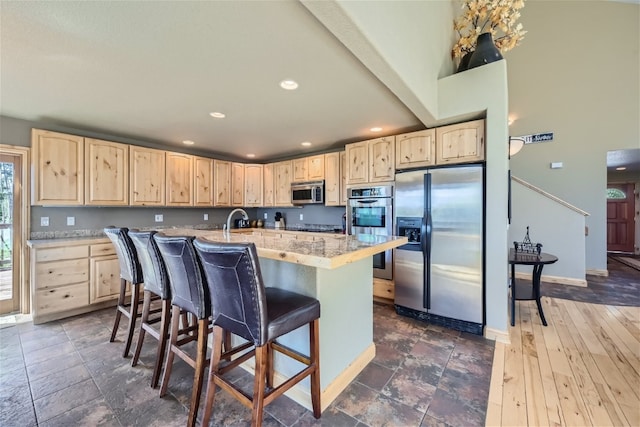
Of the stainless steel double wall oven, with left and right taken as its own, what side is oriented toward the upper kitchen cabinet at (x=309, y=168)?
right

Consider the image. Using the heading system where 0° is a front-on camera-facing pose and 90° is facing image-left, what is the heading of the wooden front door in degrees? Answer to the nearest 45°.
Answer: approximately 0°

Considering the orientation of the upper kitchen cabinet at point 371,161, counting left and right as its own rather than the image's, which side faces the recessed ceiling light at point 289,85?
front

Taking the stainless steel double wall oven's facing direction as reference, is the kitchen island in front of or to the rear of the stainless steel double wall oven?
in front

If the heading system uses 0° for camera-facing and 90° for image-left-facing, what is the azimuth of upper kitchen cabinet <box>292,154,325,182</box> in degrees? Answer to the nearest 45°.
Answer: approximately 45°
